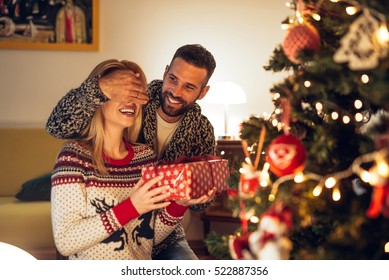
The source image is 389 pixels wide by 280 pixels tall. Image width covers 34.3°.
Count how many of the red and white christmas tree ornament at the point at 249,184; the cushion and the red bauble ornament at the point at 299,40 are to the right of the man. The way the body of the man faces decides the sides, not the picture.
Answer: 1

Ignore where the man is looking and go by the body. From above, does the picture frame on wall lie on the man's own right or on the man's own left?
on the man's own right

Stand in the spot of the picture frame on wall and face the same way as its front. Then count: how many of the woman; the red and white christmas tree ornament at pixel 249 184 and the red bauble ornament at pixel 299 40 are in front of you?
3

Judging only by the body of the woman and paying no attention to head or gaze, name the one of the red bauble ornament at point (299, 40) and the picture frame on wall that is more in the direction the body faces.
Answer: the red bauble ornament

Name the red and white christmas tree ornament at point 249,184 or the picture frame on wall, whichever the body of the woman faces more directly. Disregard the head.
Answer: the red and white christmas tree ornament

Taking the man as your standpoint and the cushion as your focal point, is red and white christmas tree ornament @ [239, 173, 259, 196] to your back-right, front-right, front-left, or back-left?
back-left

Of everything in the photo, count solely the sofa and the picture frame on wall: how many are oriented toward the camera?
2

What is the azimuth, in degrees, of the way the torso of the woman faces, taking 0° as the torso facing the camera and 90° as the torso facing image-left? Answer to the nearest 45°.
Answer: approximately 315°

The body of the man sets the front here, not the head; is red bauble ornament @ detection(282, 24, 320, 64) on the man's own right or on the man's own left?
on the man's own left
